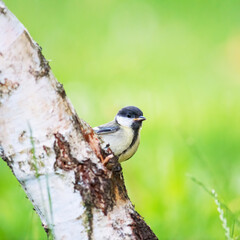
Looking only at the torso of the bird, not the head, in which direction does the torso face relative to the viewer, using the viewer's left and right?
facing the viewer and to the right of the viewer
